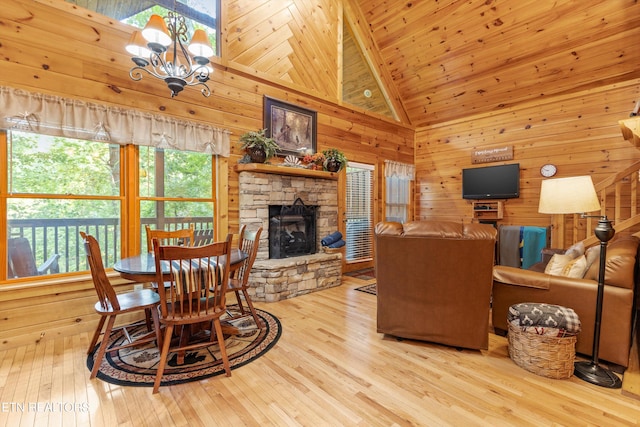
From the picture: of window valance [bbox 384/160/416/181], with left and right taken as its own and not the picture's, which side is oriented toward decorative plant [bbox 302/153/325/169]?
right

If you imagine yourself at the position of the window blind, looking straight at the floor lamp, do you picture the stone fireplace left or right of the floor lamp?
right

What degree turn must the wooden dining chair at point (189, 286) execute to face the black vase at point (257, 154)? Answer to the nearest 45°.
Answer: approximately 45° to its right

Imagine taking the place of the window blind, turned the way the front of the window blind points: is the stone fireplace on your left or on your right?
on your right

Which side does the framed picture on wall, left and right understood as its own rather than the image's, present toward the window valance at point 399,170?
left

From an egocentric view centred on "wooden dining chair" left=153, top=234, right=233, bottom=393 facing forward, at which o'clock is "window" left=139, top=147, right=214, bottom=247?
The window is roughly at 12 o'clock from the wooden dining chair.

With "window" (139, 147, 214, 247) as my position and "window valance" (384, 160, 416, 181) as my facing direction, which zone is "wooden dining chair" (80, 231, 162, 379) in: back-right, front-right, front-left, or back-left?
back-right

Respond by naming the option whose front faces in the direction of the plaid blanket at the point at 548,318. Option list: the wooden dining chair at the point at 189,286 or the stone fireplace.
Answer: the stone fireplace

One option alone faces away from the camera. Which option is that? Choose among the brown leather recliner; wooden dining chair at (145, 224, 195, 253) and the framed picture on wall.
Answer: the brown leather recliner

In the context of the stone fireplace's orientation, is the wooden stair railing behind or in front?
in front

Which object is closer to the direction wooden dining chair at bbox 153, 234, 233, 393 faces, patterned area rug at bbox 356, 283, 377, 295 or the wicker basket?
the patterned area rug

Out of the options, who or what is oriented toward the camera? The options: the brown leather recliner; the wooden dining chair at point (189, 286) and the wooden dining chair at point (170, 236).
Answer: the wooden dining chair at point (170, 236)

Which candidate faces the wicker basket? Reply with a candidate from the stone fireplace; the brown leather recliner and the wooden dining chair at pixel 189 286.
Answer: the stone fireplace

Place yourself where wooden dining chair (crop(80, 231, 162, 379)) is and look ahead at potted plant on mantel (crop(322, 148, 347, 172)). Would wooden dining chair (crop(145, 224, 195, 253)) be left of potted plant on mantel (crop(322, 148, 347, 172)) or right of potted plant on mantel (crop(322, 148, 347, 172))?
left

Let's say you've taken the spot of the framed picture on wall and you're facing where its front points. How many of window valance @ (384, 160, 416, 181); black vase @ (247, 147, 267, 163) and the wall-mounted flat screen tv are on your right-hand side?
1

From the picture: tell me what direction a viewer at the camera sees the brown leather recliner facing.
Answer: facing away from the viewer

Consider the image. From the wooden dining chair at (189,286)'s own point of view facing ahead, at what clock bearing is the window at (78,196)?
The window is roughly at 11 o'clock from the wooden dining chair.

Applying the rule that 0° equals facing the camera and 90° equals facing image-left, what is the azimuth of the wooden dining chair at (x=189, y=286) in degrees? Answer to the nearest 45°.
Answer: approximately 180°

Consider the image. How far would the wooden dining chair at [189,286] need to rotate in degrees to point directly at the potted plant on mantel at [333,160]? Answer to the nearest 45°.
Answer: approximately 45° to its right
